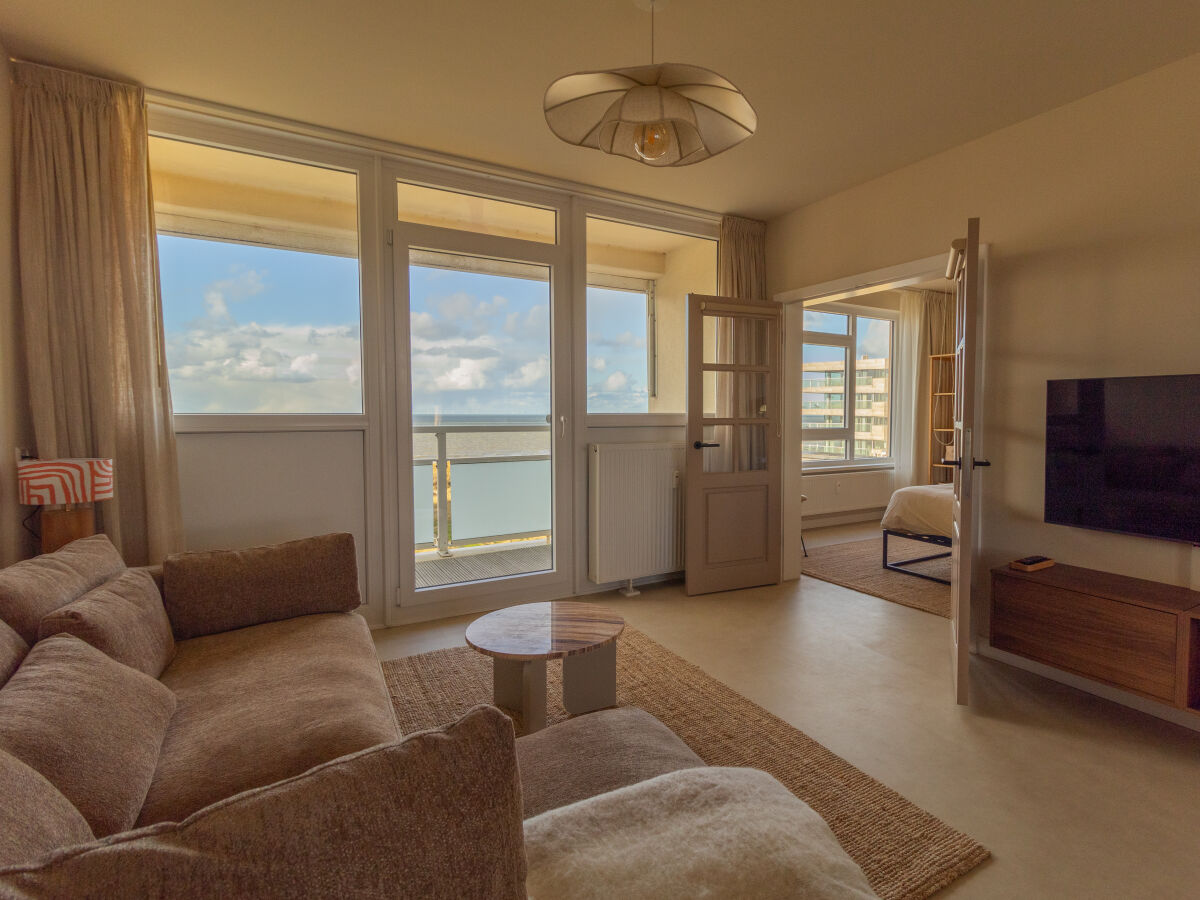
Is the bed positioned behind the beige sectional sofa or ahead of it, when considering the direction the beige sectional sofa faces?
ahead

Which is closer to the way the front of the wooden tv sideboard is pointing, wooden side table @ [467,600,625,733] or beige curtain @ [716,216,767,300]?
the wooden side table

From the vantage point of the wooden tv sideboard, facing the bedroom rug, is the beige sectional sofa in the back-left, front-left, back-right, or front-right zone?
back-left

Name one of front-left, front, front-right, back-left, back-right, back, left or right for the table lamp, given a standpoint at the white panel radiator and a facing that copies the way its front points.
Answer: right

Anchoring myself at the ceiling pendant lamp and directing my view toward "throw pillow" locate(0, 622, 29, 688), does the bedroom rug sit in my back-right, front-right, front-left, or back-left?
back-right

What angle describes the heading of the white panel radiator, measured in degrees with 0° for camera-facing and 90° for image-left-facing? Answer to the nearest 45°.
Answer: approximately 315°

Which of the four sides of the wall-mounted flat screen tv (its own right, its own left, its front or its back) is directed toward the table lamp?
front

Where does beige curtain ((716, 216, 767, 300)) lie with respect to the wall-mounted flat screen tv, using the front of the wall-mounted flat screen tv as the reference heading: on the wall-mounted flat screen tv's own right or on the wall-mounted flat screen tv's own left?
on the wall-mounted flat screen tv's own right

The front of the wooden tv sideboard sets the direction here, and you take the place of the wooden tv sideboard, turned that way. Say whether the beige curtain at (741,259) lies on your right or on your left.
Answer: on your right

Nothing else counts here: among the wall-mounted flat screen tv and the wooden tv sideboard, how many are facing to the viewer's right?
0

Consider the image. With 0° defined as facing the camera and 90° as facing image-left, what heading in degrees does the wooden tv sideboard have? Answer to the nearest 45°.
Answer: approximately 45°

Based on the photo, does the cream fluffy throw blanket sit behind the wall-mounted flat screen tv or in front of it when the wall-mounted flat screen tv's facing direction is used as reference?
in front

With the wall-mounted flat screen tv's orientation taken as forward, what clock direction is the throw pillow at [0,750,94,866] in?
The throw pillow is roughly at 11 o'clock from the wall-mounted flat screen tv.
